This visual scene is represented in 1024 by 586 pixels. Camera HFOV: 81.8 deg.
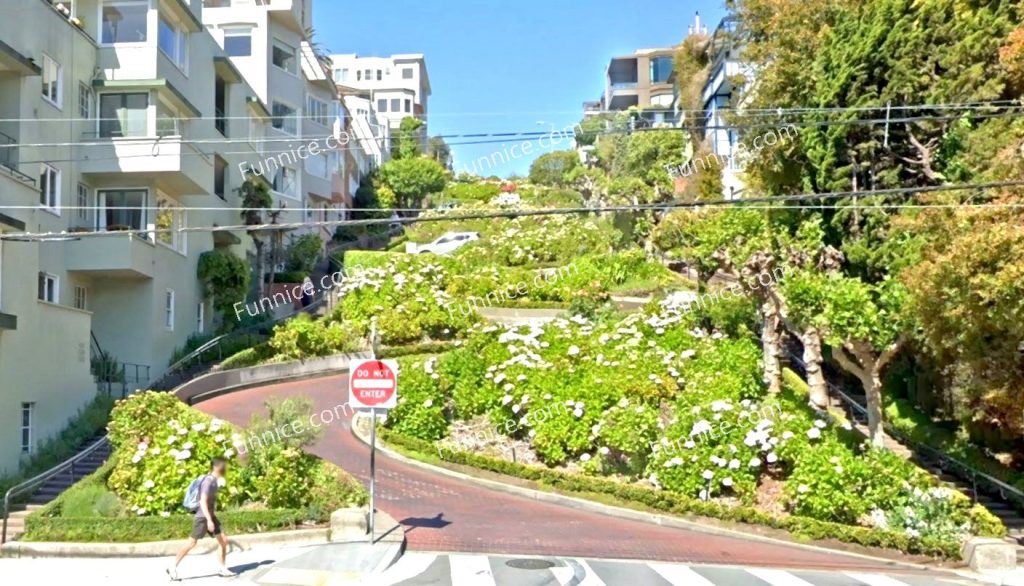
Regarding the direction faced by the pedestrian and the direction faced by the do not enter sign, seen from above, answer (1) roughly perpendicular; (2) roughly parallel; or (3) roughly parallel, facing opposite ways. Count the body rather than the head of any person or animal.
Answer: roughly perpendicular

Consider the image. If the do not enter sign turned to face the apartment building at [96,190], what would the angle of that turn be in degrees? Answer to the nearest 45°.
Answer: approximately 135° to its right

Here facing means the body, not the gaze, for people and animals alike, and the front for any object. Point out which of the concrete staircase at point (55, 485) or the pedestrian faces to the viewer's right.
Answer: the pedestrian

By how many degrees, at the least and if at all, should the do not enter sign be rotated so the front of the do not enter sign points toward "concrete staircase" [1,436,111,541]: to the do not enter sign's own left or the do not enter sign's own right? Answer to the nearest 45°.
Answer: approximately 135° to the do not enter sign's own right

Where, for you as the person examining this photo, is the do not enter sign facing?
facing the viewer

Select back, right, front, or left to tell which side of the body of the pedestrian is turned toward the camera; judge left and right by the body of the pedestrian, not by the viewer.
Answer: right

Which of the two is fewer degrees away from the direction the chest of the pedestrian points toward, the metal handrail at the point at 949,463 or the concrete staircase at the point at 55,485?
the metal handrail

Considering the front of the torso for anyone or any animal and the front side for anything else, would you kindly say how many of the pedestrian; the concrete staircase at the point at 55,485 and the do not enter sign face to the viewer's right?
1

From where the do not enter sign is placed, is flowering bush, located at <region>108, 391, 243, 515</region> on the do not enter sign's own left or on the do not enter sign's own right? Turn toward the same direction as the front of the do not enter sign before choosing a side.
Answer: on the do not enter sign's own right

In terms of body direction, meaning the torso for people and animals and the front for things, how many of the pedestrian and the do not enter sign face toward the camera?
1

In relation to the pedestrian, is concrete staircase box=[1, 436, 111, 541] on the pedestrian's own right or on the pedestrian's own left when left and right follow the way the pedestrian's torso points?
on the pedestrian's own left

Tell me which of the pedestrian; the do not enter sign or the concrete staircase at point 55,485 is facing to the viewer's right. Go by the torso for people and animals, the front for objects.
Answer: the pedestrian
